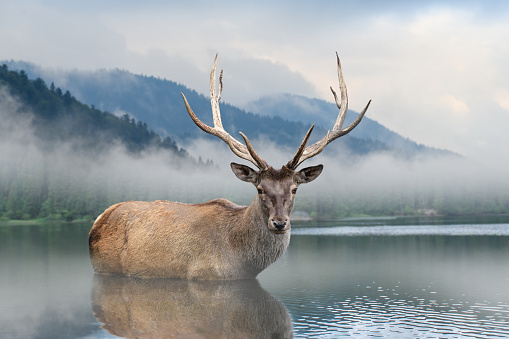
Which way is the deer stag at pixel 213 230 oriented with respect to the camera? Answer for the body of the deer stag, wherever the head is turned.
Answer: to the viewer's right
